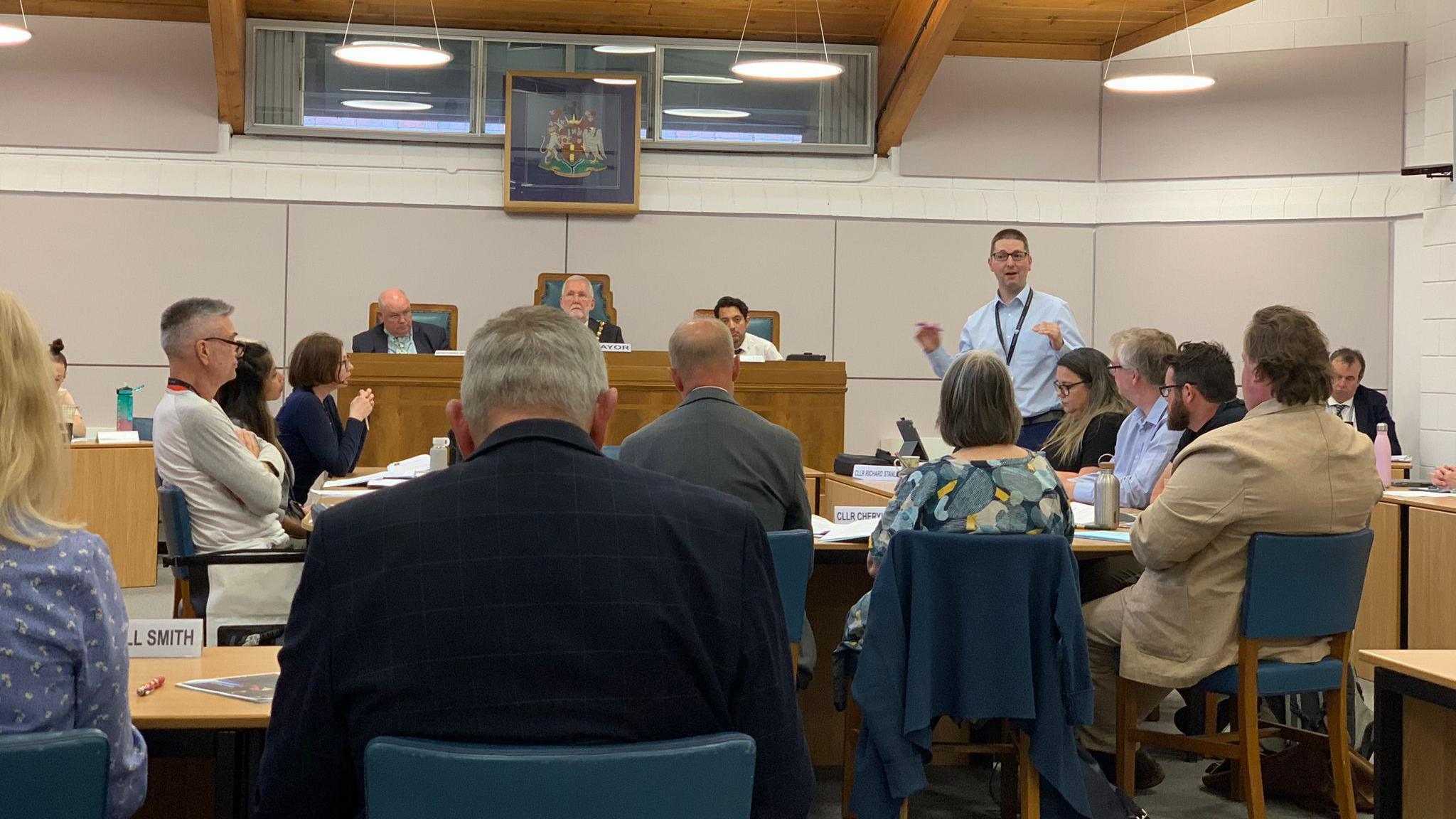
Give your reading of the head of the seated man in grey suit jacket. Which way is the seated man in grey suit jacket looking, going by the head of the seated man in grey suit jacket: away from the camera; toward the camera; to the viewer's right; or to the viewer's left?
away from the camera

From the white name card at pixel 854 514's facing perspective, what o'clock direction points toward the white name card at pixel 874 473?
the white name card at pixel 874 473 is roughly at 6 o'clock from the white name card at pixel 854 514.

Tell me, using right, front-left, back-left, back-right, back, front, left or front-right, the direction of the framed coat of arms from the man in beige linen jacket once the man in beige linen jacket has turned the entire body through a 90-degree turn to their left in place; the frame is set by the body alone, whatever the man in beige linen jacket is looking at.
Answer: right

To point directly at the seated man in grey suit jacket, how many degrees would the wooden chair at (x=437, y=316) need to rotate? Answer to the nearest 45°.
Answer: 0° — it already faces them

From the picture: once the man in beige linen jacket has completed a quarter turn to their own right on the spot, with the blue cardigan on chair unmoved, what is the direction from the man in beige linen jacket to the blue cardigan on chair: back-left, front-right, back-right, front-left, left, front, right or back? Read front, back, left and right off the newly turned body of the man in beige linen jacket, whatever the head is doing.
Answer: back

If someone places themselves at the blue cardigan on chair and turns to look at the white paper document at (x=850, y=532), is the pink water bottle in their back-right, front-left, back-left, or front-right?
front-right

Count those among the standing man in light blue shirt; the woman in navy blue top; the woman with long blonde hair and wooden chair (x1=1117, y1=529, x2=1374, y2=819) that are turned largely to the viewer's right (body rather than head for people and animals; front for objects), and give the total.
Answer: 1

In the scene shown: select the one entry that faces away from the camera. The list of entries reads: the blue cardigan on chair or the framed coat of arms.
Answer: the blue cardigan on chair

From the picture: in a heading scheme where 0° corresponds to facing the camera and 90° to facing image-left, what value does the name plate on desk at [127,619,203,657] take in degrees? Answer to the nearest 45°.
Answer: approximately 0°

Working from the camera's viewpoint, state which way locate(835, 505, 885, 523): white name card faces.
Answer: facing the viewer

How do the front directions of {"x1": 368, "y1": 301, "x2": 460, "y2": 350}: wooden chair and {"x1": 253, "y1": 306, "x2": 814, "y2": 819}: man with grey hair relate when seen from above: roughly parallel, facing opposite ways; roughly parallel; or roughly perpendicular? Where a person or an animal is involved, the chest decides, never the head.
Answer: roughly parallel, facing opposite ways

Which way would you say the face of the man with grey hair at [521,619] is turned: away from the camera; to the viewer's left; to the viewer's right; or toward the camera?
away from the camera

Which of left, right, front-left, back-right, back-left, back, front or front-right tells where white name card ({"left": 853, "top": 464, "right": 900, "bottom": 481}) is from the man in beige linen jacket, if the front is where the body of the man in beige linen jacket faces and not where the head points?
front

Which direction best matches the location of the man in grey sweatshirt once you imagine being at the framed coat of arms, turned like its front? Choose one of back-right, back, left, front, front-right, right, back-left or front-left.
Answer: front

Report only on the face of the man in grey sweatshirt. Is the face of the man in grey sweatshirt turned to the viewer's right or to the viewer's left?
to the viewer's right

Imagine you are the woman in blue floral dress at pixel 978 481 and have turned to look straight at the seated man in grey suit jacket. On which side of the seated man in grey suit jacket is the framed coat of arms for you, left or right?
right

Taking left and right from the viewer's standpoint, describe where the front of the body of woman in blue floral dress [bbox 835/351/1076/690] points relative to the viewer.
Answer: facing away from the viewer

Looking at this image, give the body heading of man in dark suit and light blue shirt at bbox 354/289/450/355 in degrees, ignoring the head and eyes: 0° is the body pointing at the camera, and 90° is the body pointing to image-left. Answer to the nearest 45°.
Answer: approximately 0°

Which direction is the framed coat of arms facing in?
toward the camera

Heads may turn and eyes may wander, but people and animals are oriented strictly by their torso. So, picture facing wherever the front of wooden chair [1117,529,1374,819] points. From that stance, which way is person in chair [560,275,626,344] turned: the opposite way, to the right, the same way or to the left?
the opposite way
